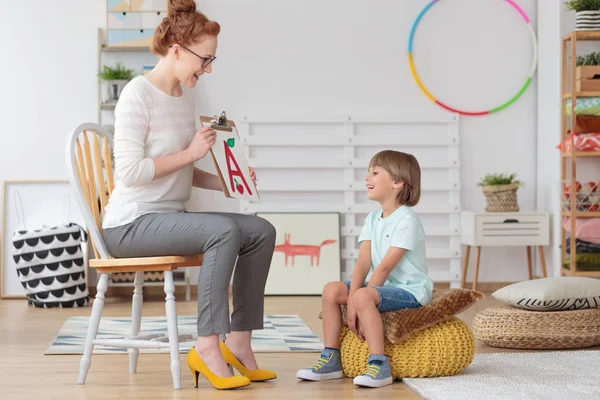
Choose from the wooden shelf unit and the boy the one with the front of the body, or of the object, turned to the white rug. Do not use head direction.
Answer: the wooden shelf unit

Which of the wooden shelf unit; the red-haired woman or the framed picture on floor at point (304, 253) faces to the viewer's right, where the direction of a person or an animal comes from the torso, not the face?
the red-haired woman

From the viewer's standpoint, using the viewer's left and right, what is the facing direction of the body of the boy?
facing the viewer and to the left of the viewer

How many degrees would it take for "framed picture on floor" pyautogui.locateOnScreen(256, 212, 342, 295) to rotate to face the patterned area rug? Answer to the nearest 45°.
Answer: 0° — it already faces it

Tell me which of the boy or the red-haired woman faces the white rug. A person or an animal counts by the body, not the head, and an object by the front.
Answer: the red-haired woman

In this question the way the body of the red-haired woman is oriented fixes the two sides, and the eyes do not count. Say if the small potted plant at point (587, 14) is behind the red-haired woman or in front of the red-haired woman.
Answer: in front

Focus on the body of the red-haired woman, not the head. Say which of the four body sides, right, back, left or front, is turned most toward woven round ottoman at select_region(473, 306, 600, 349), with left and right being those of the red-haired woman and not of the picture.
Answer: front

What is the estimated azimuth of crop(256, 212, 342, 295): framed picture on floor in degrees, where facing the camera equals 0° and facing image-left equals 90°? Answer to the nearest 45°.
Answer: approximately 0°

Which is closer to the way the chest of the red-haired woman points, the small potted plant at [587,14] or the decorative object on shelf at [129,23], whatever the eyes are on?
the small potted plant

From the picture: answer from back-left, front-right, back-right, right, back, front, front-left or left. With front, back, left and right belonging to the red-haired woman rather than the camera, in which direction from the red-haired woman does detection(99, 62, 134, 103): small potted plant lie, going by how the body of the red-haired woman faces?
left

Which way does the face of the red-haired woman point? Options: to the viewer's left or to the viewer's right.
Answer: to the viewer's right

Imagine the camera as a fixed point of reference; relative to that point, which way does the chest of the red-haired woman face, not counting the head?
to the viewer's right
